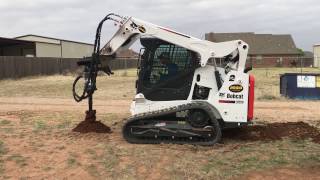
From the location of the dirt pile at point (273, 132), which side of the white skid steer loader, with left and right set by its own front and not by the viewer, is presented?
back

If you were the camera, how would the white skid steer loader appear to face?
facing to the left of the viewer
